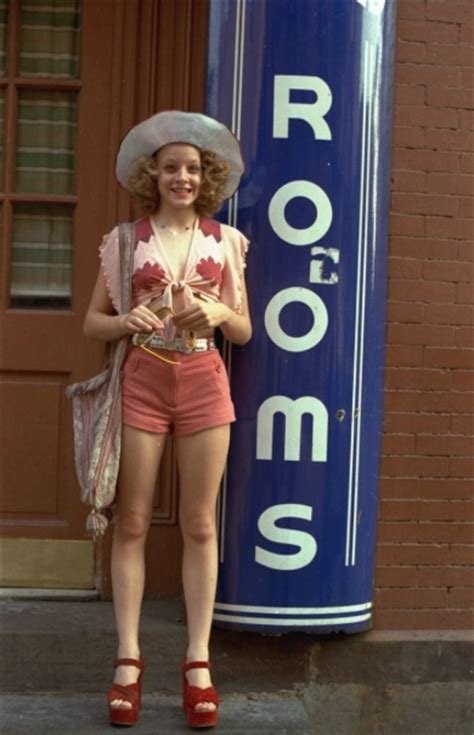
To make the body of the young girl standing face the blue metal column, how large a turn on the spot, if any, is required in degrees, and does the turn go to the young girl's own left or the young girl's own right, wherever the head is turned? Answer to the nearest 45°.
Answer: approximately 135° to the young girl's own left

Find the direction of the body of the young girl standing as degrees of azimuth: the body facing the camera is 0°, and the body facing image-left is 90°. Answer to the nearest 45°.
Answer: approximately 0°
